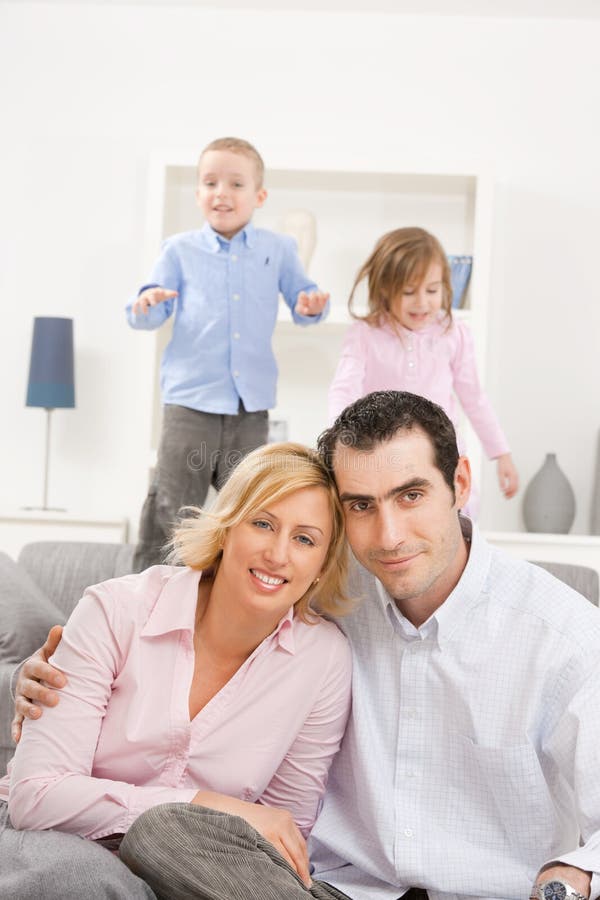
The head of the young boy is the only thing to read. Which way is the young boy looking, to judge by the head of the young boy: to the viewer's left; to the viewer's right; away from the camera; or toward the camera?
toward the camera

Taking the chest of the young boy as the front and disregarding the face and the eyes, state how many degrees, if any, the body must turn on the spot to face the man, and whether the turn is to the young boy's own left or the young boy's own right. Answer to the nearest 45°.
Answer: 0° — they already face them

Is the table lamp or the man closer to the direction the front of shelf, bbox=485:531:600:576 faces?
the man

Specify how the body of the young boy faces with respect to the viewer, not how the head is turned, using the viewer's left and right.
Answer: facing the viewer

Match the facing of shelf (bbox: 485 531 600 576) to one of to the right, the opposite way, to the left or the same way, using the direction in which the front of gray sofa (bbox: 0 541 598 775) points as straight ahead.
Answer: the same way

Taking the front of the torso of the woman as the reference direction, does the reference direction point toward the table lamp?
no

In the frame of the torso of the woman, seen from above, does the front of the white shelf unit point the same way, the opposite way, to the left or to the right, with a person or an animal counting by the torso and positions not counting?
the same way

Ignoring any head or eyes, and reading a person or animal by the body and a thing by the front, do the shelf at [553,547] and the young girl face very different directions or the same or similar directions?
same or similar directions

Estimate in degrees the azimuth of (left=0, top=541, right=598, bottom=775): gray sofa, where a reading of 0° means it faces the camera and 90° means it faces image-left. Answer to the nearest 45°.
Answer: approximately 0°

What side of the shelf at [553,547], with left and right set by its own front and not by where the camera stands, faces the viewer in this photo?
front

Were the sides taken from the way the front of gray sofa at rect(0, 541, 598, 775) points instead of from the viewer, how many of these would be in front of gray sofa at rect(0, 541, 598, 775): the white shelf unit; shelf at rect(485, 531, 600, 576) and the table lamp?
0

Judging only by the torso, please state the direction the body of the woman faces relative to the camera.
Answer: toward the camera

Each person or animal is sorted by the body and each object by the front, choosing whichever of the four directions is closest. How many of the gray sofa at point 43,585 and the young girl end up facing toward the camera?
2

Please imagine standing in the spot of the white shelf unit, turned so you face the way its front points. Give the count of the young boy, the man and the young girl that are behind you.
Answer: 0

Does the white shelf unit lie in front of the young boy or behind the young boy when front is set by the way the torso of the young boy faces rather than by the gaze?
behind
